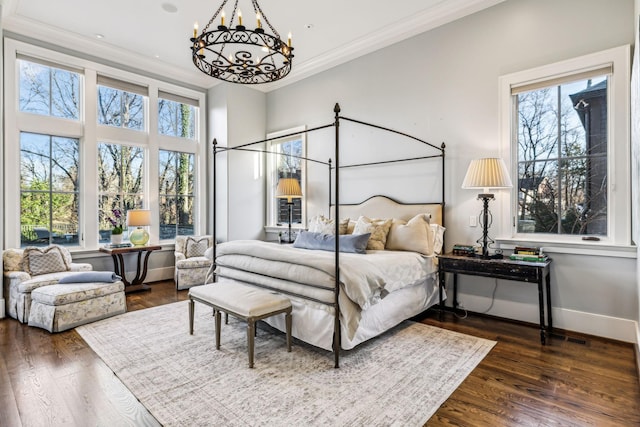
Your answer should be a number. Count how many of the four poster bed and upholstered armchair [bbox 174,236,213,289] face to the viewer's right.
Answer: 0

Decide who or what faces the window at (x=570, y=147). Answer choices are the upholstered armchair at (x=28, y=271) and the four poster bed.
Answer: the upholstered armchair

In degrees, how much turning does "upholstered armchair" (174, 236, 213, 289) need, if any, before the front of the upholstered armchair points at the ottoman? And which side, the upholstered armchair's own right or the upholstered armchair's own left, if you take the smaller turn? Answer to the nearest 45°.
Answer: approximately 45° to the upholstered armchair's own right

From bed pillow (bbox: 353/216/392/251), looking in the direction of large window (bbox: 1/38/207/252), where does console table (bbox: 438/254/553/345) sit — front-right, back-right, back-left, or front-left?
back-left

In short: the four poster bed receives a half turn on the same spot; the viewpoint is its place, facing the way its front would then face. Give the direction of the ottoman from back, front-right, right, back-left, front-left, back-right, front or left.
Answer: back-left

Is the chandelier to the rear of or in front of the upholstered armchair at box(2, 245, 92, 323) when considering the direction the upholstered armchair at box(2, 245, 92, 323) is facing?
in front

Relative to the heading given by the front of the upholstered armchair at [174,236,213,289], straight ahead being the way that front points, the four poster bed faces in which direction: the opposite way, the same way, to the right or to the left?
to the right

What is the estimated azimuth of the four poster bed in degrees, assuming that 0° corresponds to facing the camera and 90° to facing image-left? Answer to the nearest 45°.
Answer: approximately 45°

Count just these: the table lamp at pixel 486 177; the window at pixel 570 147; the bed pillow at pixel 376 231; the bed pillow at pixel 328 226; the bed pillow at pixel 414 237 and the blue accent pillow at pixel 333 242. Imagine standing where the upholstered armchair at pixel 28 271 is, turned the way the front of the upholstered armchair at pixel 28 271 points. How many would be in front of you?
6

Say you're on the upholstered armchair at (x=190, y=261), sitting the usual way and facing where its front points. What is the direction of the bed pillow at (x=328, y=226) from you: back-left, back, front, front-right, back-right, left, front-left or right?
front-left

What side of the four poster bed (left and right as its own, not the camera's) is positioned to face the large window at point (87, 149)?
right
